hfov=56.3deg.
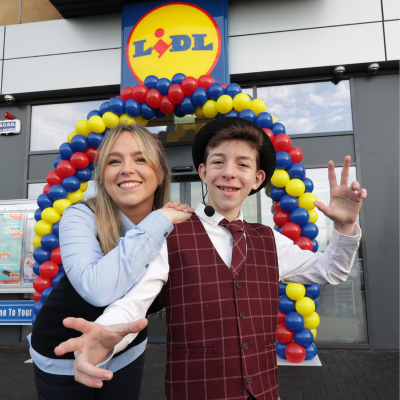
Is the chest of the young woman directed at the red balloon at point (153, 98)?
no

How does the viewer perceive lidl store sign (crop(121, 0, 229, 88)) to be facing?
facing the viewer

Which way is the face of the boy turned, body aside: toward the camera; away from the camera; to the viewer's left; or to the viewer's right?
toward the camera

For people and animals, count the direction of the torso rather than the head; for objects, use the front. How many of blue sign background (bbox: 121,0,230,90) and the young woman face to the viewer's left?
0

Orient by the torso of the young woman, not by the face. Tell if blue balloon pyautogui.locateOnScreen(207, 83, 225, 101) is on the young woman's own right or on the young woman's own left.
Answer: on the young woman's own left

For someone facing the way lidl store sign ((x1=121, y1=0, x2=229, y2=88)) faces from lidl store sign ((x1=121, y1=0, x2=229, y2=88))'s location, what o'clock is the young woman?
The young woman is roughly at 12 o'clock from the lidl store sign.

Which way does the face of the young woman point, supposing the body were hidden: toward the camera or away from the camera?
toward the camera

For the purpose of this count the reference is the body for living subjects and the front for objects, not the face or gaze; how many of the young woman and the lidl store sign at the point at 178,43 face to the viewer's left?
0
